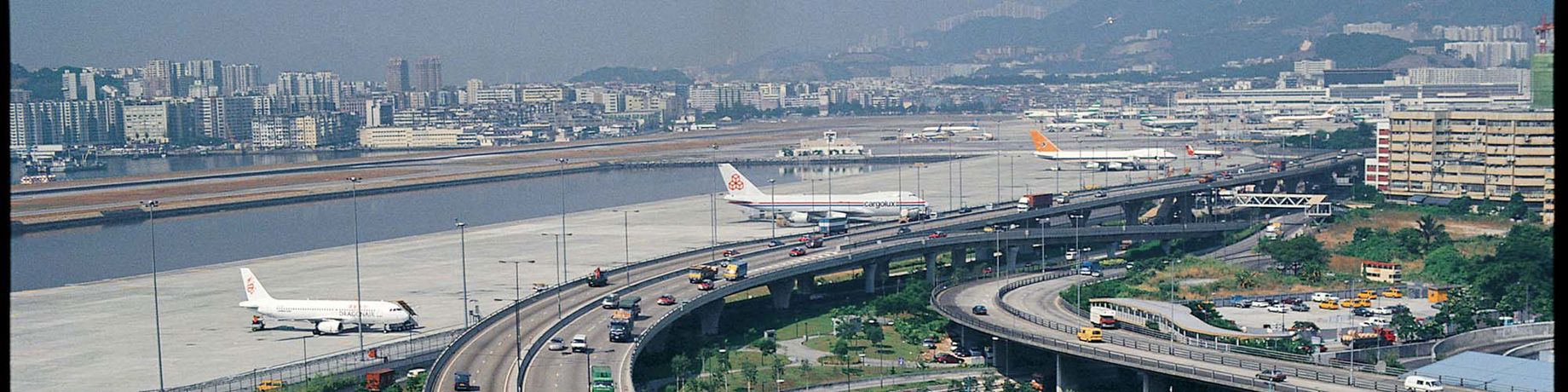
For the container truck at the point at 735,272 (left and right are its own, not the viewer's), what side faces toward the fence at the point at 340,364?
front

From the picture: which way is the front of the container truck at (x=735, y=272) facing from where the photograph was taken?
facing the viewer and to the left of the viewer

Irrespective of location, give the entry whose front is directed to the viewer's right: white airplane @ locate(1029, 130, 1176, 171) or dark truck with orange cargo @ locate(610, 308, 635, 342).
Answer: the white airplane

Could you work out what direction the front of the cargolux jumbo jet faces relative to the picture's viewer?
facing to the right of the viewer

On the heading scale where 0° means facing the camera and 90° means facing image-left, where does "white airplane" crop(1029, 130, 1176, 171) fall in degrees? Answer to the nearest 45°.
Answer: approximately 270°

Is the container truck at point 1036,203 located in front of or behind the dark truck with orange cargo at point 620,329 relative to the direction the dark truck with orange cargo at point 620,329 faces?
behind

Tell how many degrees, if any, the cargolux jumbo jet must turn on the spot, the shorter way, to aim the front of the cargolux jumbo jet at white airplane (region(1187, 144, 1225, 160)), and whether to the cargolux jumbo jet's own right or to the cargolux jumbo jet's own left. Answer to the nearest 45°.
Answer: approximately 45° to the cargolux jumbo jet's own left

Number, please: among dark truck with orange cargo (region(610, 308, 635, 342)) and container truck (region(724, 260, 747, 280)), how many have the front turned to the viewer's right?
0

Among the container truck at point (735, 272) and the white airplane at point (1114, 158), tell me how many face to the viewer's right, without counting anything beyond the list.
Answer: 1

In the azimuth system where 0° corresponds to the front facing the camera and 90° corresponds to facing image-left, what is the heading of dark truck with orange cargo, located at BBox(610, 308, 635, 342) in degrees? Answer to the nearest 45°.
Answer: approximately 45°

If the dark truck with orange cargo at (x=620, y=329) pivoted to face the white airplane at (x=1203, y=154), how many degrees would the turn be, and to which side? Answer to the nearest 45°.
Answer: approximately 180°

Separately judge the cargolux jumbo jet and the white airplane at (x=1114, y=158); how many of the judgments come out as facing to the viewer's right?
2

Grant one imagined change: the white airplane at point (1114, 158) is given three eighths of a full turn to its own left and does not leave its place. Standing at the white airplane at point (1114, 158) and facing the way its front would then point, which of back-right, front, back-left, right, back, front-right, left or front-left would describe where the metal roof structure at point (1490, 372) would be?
back-left

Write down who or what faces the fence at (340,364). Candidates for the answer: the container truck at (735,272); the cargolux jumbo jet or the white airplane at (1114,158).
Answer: the container truck
